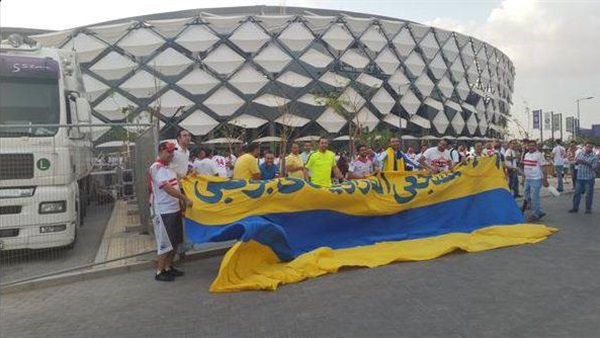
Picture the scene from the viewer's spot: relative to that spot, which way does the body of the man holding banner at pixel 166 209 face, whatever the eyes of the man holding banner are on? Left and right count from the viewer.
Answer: facing to the right of the viewer

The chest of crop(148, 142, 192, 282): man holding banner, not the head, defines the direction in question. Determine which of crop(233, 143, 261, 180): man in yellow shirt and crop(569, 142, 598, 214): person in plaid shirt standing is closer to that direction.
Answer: the person in plaid shirt standing

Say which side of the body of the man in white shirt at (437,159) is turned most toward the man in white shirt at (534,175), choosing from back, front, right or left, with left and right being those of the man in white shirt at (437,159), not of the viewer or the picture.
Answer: left

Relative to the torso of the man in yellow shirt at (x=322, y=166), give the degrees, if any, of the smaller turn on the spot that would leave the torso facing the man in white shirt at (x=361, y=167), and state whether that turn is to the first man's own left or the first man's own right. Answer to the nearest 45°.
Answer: approximately 135° to the first man's own left

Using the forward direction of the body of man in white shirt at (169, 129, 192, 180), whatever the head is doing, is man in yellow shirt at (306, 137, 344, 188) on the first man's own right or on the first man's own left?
on the first man's own left

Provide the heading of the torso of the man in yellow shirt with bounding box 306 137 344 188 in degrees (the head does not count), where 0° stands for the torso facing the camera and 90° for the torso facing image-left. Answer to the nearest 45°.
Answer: approximately 0°

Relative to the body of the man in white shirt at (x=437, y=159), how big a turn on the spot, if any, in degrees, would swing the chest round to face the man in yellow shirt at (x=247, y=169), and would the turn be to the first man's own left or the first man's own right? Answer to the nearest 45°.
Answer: approximately 45° to the first man's own right

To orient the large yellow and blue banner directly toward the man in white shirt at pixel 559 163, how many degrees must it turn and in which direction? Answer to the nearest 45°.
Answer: approximately 135° to its left

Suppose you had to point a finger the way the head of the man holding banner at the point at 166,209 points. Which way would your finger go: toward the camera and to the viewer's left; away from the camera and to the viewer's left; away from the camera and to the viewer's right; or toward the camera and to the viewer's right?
toward the camera and to the viewer's right

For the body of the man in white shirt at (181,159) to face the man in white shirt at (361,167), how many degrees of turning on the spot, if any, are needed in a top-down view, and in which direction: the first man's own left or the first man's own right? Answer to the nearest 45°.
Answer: approximately 90° to the first man's own left

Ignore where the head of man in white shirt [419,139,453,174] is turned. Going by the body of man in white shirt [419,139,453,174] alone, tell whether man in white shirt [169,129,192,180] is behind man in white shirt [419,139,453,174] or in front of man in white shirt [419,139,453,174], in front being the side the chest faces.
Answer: in front
